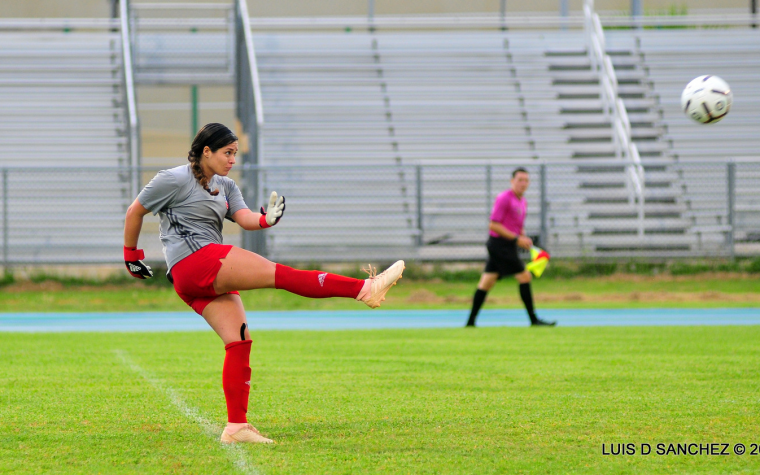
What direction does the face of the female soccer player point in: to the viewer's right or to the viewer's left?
to the viewer's right

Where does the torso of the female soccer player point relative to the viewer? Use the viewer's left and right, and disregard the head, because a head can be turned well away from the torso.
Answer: facing to the right of the viewer

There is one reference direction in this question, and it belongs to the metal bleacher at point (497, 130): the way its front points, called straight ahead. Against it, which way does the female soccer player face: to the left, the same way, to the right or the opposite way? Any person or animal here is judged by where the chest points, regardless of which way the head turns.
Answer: to the left

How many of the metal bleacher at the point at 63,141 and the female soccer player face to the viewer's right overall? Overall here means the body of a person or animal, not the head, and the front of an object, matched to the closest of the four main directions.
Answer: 1

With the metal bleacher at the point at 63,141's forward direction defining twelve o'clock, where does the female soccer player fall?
The female soccer player is roughly at 12 o'clock from the metal bleacher.

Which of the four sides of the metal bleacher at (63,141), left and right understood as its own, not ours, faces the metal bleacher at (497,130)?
left

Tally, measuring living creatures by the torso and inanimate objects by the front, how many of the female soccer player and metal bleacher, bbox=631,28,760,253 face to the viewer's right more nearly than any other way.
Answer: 1

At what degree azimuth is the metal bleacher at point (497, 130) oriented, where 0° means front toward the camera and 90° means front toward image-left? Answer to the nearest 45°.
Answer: approximately 0°

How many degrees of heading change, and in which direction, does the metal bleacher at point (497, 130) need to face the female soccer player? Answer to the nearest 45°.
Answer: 0° — it already faces them

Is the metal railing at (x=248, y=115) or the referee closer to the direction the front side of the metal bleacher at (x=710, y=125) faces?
the referee

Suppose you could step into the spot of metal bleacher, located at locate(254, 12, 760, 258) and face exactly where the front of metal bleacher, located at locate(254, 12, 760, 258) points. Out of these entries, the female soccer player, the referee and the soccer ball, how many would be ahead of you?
3

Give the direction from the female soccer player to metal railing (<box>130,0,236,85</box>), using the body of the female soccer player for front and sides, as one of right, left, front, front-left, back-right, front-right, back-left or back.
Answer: left

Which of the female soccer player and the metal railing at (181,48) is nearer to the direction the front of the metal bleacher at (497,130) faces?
the female soccer player
